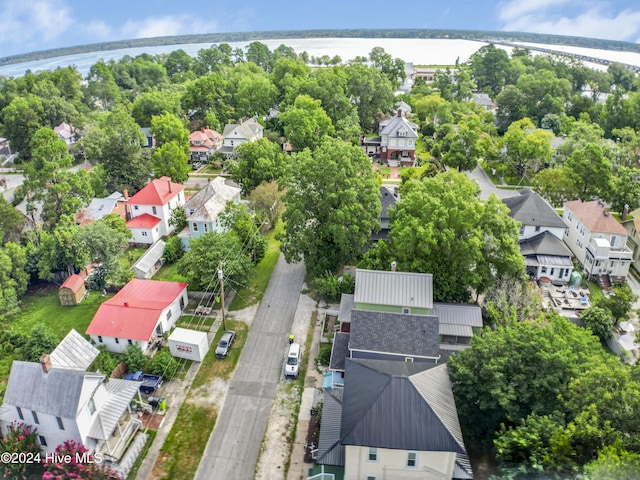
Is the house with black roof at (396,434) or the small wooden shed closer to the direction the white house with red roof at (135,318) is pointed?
the house with black roof

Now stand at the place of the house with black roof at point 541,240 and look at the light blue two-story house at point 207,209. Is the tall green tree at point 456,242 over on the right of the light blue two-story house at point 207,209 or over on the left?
left

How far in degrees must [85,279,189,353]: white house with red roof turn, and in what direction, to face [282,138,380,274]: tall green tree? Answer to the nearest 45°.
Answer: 0° — it already faces it

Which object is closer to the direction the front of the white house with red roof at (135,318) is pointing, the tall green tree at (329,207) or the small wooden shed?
the tall green tree

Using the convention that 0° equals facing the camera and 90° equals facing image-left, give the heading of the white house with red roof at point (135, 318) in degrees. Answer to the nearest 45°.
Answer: approximately 315°

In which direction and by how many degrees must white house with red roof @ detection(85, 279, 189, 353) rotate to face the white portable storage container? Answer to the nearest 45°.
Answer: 0° — it already faces it

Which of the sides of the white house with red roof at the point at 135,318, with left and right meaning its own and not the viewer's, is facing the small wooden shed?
back
